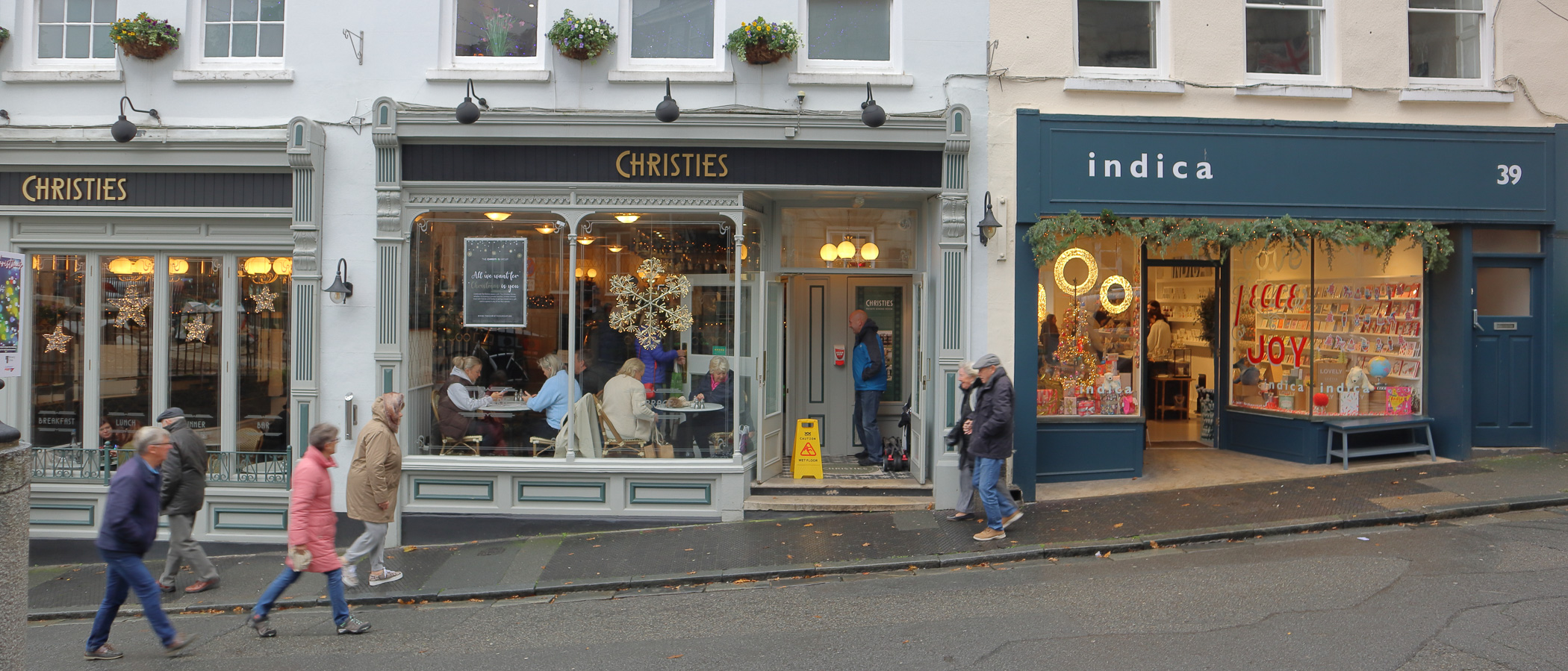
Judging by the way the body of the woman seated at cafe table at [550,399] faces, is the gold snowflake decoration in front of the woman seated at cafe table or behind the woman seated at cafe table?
behind

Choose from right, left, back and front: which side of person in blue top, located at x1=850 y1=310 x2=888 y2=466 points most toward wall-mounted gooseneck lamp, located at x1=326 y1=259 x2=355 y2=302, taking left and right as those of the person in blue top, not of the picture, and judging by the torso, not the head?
front

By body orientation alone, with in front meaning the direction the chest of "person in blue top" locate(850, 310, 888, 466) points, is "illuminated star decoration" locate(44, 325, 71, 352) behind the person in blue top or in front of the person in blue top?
in front

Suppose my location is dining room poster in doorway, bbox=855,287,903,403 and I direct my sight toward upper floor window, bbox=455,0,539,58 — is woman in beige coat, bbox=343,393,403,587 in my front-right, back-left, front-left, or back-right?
front-left

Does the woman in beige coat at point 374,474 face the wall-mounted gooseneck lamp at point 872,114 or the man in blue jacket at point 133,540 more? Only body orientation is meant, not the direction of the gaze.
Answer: the wall-mounted gooseneck lamp

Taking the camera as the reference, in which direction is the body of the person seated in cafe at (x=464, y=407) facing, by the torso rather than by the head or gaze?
to the viewer's right

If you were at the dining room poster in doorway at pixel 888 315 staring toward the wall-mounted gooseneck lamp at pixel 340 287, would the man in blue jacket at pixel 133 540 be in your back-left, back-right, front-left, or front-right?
front-left

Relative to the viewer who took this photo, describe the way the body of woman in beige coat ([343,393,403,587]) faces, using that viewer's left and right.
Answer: facing to the right of the viewer

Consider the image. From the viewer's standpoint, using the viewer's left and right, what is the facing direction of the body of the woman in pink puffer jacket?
facing to the right of the viewer

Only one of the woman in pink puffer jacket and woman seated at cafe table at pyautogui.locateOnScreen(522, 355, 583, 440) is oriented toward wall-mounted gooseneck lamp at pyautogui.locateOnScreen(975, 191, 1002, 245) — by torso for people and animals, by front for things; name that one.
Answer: the woman in pink puffer jacket

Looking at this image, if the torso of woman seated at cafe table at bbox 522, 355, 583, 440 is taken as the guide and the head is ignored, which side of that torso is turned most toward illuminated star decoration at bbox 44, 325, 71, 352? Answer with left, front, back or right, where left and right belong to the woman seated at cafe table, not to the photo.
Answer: front

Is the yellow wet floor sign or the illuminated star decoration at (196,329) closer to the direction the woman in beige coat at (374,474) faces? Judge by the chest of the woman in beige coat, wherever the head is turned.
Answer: the yellow wet floor sign

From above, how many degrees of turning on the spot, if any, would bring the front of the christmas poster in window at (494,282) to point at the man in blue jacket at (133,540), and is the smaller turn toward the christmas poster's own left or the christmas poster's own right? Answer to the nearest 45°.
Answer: approximately 45° to the christmas poster's own right

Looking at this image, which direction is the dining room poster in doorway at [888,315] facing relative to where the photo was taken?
toward the camera

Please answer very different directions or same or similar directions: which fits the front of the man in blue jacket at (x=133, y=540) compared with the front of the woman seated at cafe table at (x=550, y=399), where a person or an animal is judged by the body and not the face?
very different directions

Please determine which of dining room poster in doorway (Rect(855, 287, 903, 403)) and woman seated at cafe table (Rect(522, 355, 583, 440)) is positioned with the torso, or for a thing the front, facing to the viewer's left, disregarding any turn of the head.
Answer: the woman seated at cafe table

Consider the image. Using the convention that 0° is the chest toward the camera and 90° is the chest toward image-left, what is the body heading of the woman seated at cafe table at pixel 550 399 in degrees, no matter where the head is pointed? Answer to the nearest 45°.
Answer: approximately 90°

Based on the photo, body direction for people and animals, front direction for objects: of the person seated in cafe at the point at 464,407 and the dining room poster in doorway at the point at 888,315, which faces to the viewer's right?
the person seated in cafe

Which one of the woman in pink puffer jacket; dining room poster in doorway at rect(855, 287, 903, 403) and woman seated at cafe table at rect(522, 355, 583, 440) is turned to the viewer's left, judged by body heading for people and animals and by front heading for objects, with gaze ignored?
the woman seated at cafe table

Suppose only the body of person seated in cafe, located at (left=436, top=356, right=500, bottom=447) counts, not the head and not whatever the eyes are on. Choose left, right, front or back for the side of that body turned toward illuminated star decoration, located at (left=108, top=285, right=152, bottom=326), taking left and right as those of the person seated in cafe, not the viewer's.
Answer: back
